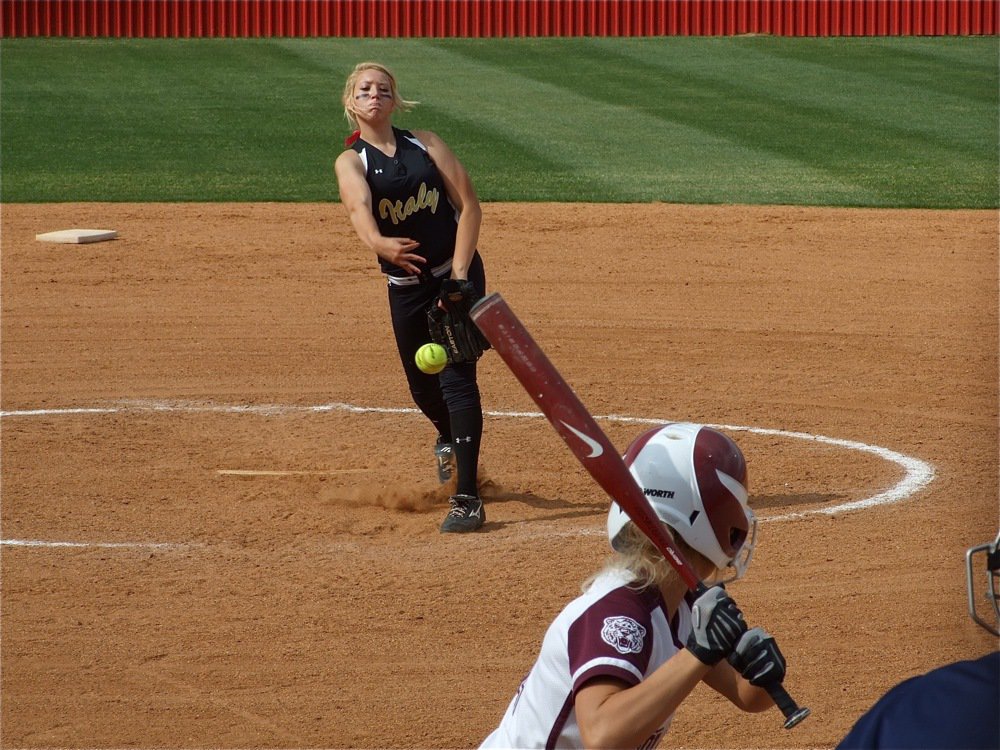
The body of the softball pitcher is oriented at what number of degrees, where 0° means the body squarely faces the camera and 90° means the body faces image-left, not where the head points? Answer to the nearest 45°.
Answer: approximately 0°

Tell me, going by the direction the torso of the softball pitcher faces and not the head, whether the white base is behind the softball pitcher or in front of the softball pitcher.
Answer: behind
